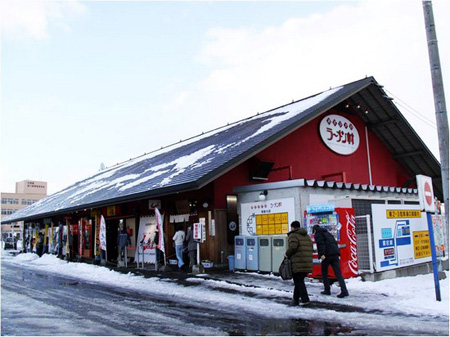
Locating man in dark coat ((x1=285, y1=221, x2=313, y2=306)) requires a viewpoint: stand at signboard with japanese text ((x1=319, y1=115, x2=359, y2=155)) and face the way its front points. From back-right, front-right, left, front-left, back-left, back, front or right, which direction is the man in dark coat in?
front-right

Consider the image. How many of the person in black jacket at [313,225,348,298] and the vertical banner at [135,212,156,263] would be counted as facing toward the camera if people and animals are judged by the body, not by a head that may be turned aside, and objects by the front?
1

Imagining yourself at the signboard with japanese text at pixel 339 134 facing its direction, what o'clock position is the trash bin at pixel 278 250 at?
The trash bin is roughly at 2 o'clock from the signboard with japanese text.

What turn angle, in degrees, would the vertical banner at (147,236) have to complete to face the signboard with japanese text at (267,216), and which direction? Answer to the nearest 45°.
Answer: approximately 45° to its left
